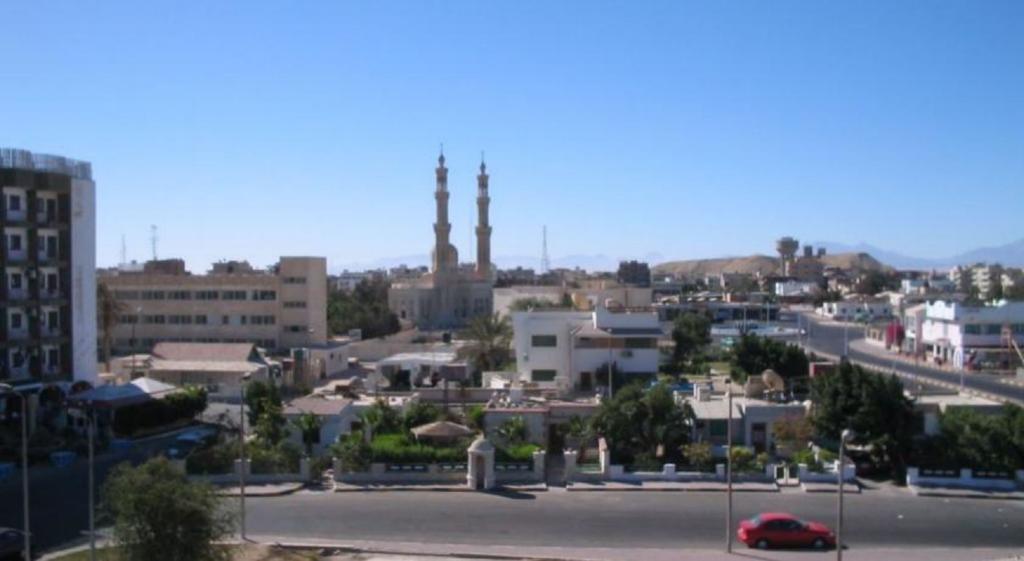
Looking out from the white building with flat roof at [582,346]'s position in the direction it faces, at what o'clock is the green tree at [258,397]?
The green tree is roughly at 2 o'clock from the white building with flat roof.

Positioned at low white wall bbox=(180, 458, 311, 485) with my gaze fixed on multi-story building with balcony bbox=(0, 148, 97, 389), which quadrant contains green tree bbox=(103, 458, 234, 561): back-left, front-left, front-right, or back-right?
back-left

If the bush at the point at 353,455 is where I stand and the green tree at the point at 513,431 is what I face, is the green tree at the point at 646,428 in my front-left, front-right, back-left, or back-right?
front-right

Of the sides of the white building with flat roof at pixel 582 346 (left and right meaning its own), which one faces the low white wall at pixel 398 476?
front

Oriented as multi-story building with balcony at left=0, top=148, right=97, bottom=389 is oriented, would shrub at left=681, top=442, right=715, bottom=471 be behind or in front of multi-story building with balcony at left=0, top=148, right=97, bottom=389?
in front

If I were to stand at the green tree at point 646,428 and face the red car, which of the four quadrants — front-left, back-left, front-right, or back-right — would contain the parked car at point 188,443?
back-right

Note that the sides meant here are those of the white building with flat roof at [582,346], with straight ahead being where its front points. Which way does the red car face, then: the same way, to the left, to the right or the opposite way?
to the left

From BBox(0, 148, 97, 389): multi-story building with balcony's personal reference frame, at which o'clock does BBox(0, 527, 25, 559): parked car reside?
The parked car is roughly at 12 o'clock from the multi-story building with balcony.

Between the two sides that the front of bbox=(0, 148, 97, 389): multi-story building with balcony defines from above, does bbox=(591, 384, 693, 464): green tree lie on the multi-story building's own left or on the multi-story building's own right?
on the multi-story building's own left

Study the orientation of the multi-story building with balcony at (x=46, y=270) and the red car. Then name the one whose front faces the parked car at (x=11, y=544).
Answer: the multi-story building with balcony

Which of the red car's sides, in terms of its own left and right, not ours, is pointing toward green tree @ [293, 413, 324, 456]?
back

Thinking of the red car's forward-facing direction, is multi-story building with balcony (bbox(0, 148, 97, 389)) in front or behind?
behind

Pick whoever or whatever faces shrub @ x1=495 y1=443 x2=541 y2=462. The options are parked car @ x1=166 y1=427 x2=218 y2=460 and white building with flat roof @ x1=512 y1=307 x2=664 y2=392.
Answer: the white building with flat roof

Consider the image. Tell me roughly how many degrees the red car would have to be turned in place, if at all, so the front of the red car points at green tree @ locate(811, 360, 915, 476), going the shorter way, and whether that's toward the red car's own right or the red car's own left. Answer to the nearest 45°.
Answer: approximately 90° to the red car's own left

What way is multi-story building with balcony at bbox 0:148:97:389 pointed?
toward the camera

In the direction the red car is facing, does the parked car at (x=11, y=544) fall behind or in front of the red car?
behind

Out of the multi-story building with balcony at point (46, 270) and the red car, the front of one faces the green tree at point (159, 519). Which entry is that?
the multi-story building with balcony

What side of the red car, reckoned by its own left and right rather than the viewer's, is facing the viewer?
right

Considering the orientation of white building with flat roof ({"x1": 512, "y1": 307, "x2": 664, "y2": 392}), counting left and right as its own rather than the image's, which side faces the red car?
front
